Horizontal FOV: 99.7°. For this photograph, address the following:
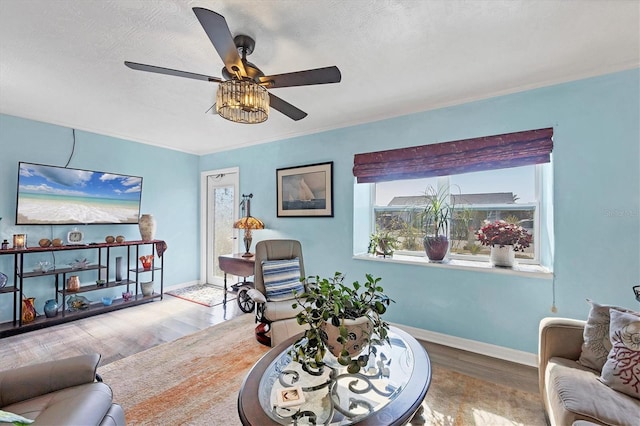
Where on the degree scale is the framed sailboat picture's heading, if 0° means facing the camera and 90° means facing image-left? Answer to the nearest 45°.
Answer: approximately 45°

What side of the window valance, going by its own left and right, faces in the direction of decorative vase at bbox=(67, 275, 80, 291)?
right

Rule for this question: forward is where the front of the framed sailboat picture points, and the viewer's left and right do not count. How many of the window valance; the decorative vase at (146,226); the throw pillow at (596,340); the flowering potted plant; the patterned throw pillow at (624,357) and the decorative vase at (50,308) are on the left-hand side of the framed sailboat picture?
4

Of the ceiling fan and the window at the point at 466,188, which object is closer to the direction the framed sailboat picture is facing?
the ceiling fan

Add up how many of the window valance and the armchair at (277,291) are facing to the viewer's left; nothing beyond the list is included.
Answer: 0

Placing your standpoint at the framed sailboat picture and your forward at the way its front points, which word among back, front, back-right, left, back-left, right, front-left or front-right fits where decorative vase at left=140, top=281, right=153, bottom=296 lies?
front-right

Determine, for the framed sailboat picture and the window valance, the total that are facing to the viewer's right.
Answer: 0

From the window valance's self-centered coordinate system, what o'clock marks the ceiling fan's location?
The ceiling fan is roughly at 1 o'clock from the window valance.

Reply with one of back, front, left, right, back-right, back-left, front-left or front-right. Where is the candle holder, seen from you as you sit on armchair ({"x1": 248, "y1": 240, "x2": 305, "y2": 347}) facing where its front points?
back-right
